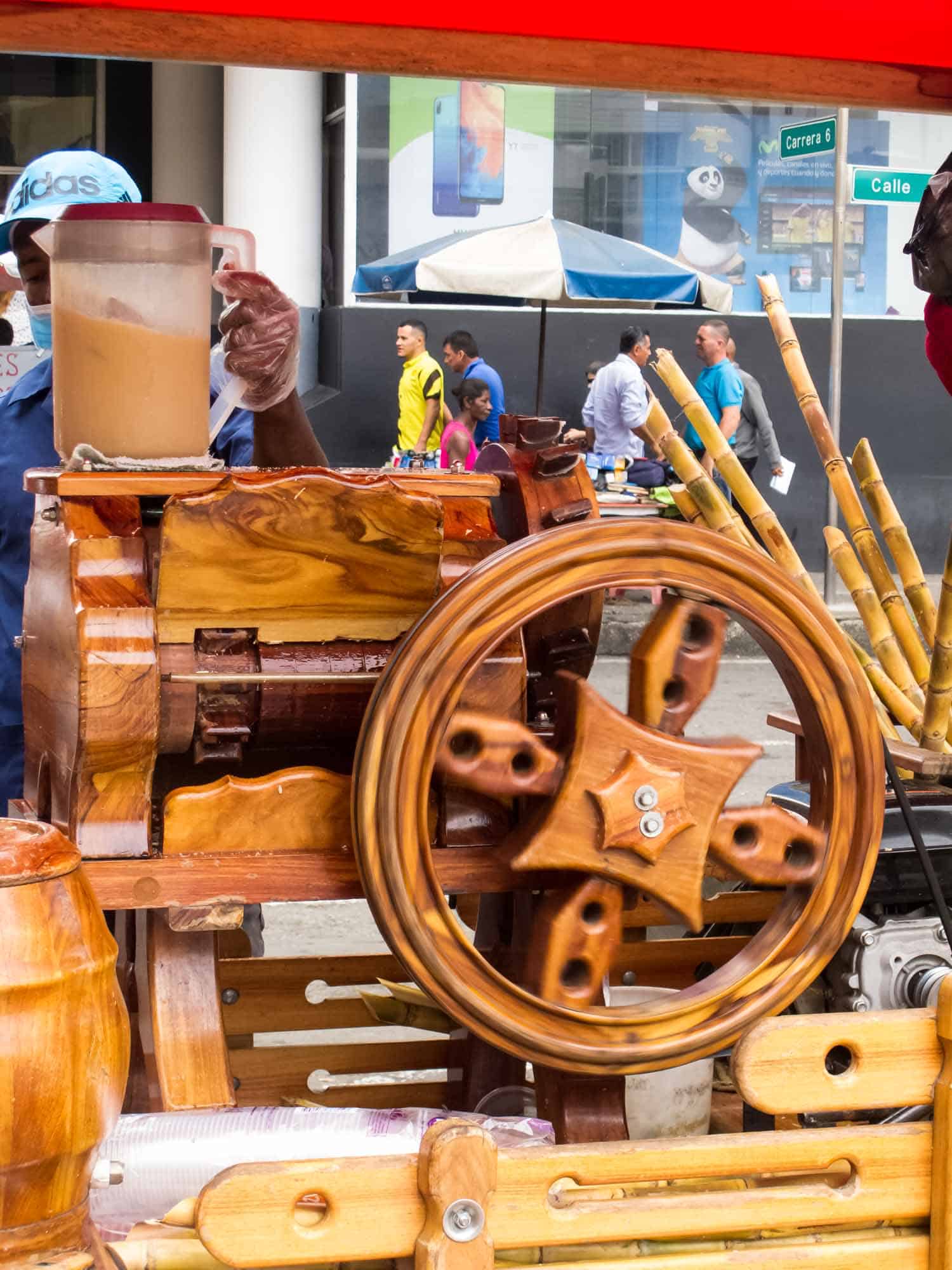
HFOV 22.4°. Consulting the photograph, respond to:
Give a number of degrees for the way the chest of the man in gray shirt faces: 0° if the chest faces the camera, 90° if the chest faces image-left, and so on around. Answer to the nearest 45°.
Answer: approximately 90°

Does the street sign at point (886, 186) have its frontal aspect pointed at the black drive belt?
yes

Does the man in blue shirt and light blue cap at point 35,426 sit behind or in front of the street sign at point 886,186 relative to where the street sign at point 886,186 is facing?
in front

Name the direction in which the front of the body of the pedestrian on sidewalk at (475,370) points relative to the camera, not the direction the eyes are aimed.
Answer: to the viewer's left

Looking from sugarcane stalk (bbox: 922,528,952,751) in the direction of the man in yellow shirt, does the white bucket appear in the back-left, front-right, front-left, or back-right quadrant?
back-left

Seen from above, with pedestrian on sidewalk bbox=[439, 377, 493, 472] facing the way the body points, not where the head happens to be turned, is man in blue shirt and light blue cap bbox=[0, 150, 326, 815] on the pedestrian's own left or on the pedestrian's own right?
on the pedestrian's own right

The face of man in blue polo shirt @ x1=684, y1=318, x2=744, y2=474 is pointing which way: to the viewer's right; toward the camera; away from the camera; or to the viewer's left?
to the viewer's left

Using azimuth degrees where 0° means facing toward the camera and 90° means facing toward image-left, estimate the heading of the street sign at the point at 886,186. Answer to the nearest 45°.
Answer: approximately 0°

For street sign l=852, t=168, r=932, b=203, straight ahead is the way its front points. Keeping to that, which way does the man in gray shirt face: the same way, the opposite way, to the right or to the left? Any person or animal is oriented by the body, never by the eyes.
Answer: to the right
